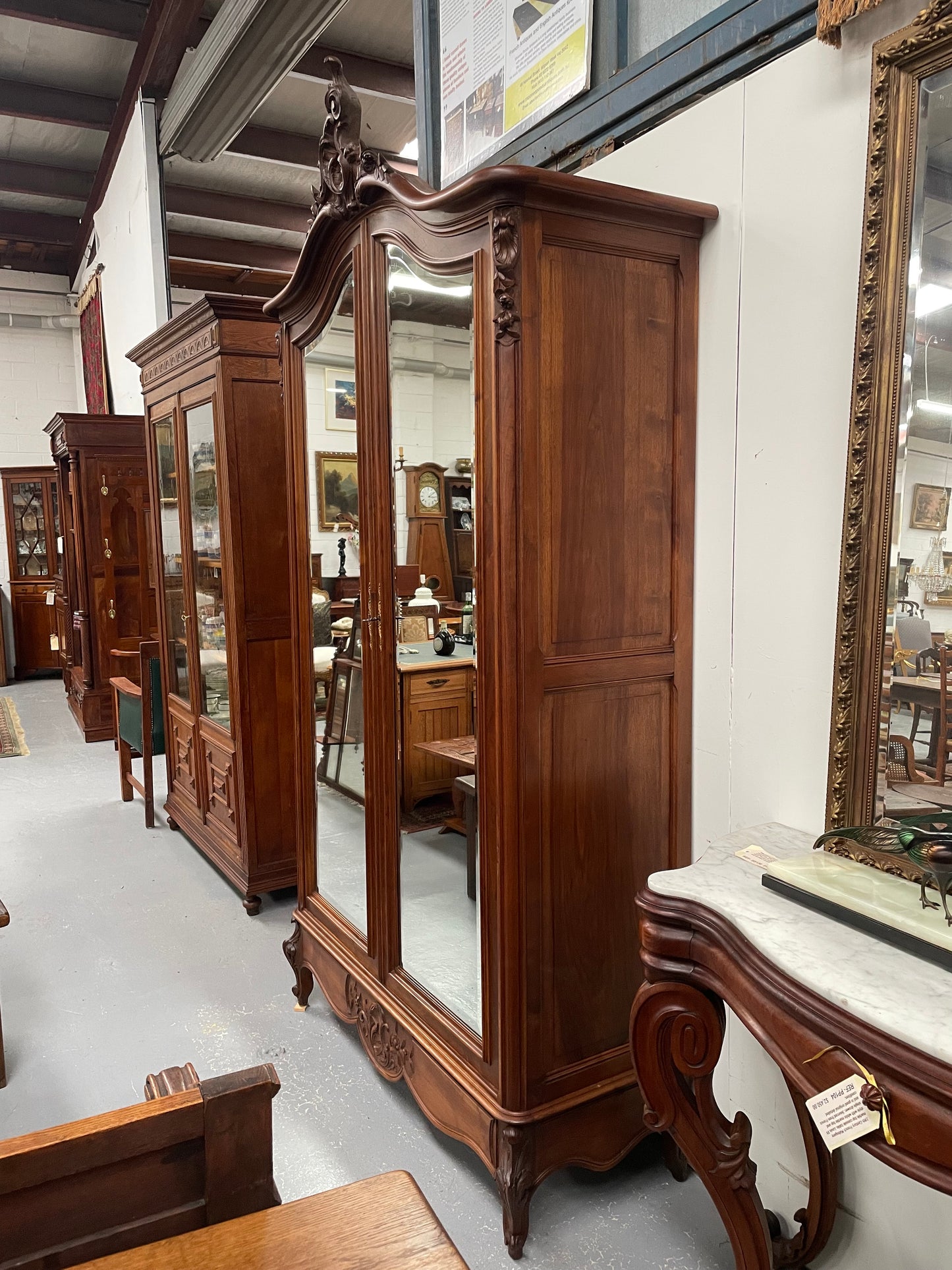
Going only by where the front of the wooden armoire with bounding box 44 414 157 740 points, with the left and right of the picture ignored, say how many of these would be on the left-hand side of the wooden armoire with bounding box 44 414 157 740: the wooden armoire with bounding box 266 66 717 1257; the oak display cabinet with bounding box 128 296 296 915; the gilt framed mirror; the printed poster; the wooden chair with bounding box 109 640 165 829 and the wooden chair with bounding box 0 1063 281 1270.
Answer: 6

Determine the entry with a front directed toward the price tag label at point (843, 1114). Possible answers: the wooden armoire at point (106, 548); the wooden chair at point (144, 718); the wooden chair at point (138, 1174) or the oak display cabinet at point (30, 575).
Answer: the oak display cabinet

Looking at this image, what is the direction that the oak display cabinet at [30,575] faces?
toward the camera

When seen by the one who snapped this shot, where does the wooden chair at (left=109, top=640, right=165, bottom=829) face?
facing away from the viewer and to the left of the viewer

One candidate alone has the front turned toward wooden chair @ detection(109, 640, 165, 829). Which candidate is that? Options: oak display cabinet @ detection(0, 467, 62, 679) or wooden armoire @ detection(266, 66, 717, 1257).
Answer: the oak display cabinet

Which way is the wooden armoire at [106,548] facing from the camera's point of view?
to the viewer's left

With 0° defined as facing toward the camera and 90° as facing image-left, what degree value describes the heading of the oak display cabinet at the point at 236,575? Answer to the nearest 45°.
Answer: approximately 45°

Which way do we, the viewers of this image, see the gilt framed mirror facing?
facing the viewer and to the left of the viewer

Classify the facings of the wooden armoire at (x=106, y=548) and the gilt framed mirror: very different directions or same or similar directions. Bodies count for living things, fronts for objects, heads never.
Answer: same or similar directions

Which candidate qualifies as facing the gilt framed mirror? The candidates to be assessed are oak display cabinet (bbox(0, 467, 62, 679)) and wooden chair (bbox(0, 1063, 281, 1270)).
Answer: the oak display cabinet

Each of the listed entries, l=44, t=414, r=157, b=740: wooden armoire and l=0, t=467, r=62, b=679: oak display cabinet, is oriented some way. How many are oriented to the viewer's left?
1

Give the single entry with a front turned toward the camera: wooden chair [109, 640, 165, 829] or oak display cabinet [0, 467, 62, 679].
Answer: the oak display cabinet
